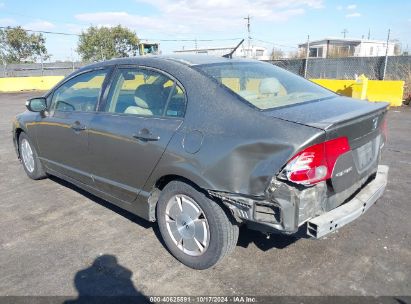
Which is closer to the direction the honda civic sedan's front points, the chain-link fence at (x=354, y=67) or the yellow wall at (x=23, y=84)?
the yellow wall

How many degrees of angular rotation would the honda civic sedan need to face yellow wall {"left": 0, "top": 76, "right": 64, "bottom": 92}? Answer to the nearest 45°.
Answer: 0° — it already faces it

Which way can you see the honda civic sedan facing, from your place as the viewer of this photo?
facing away from the viewer and to the left of the viewer

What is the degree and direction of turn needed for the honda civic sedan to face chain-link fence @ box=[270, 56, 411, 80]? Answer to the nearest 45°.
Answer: approximately 90° to its right
